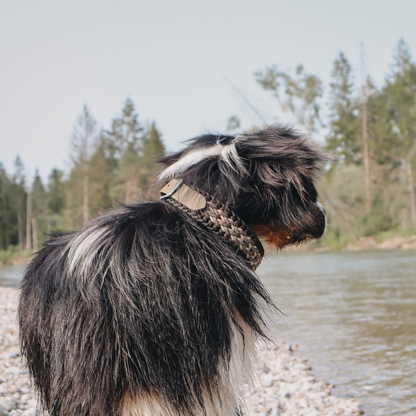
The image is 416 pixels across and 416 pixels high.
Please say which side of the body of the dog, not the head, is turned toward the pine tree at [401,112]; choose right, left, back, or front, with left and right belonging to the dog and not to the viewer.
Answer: front

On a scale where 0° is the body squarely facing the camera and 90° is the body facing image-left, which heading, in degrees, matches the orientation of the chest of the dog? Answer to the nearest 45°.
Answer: approximately 225°

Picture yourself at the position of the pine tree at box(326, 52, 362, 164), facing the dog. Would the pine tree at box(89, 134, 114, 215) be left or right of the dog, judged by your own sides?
right

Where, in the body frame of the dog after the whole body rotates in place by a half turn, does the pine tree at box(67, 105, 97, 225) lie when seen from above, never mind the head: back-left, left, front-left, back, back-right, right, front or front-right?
back-right

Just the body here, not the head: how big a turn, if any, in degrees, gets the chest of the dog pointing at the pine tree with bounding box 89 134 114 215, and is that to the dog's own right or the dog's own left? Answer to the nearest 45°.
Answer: approximately 45° to the dog's own left
